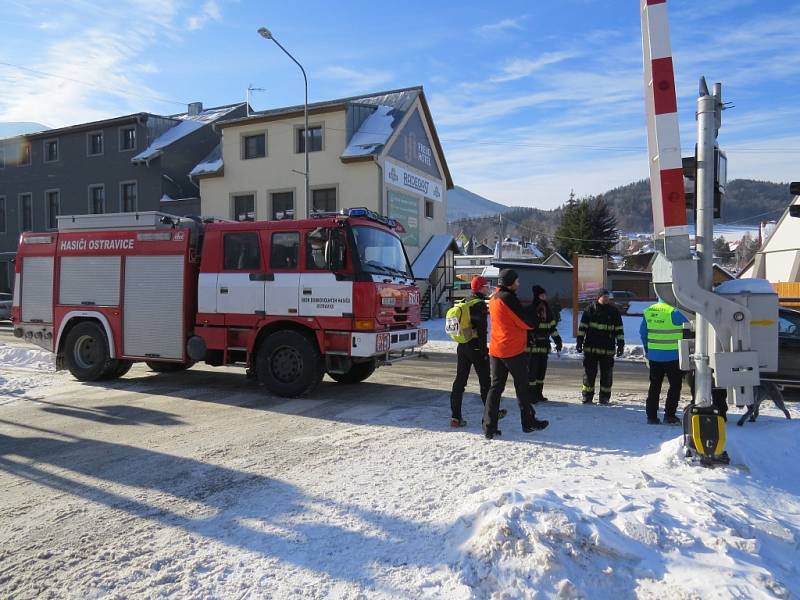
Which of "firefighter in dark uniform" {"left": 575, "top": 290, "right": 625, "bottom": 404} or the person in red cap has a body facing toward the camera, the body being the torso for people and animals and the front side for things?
the firefighter in dark uniform

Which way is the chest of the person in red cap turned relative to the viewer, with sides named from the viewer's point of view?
facing to the right of the viewer

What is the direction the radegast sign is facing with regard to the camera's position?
facing the viewer and to the right of the viewer

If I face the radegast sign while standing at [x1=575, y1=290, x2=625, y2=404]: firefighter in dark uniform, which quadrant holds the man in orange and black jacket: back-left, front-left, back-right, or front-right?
back-left

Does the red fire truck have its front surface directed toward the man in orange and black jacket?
yes

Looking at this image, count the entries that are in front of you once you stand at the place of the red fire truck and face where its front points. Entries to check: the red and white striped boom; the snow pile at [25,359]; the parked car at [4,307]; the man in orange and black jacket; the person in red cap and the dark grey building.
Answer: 3

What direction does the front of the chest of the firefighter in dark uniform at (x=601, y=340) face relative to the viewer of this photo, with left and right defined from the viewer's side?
facing the viewer

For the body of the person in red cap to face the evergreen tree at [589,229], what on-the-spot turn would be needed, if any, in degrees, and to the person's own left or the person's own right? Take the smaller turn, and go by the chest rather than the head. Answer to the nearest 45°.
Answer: approximately 90° to the person's own left

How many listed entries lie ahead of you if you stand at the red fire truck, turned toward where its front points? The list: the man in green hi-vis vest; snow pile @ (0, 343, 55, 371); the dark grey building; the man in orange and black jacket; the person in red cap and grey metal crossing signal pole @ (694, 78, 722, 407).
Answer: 4

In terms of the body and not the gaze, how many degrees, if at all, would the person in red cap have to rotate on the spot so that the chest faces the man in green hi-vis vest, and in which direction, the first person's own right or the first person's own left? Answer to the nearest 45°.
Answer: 0° — they already face them

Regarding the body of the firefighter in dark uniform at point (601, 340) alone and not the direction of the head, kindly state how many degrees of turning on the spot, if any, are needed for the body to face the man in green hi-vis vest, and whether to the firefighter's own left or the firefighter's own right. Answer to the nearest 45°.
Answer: approximately 45° to the firefighter's own left

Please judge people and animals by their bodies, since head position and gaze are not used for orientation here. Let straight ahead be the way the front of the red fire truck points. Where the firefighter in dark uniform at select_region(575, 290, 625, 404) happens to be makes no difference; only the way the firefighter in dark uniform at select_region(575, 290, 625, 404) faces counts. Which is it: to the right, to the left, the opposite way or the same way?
to the right

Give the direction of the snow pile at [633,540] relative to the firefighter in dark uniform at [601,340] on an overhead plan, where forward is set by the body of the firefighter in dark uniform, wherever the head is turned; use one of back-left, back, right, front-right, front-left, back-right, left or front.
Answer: front

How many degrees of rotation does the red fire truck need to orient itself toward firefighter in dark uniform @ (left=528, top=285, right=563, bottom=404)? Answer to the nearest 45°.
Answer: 0° — it already faces them

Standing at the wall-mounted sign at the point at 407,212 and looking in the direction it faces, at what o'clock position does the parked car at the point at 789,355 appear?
The parked car is roughly at 1 o'clock from the wall-mounted sign.

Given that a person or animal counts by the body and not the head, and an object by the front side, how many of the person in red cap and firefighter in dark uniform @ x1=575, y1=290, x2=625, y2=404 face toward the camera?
1

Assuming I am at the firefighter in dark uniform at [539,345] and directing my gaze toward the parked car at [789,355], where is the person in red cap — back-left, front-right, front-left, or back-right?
back-right

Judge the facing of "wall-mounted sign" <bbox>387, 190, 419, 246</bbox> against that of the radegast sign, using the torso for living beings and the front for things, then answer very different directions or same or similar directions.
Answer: same or similar directions

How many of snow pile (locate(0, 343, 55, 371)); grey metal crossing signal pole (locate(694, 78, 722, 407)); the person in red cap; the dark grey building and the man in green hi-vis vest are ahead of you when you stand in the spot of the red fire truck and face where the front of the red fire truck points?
3

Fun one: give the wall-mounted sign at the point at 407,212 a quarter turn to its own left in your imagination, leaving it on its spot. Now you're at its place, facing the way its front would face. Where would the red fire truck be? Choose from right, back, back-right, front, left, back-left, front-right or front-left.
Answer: back-right
